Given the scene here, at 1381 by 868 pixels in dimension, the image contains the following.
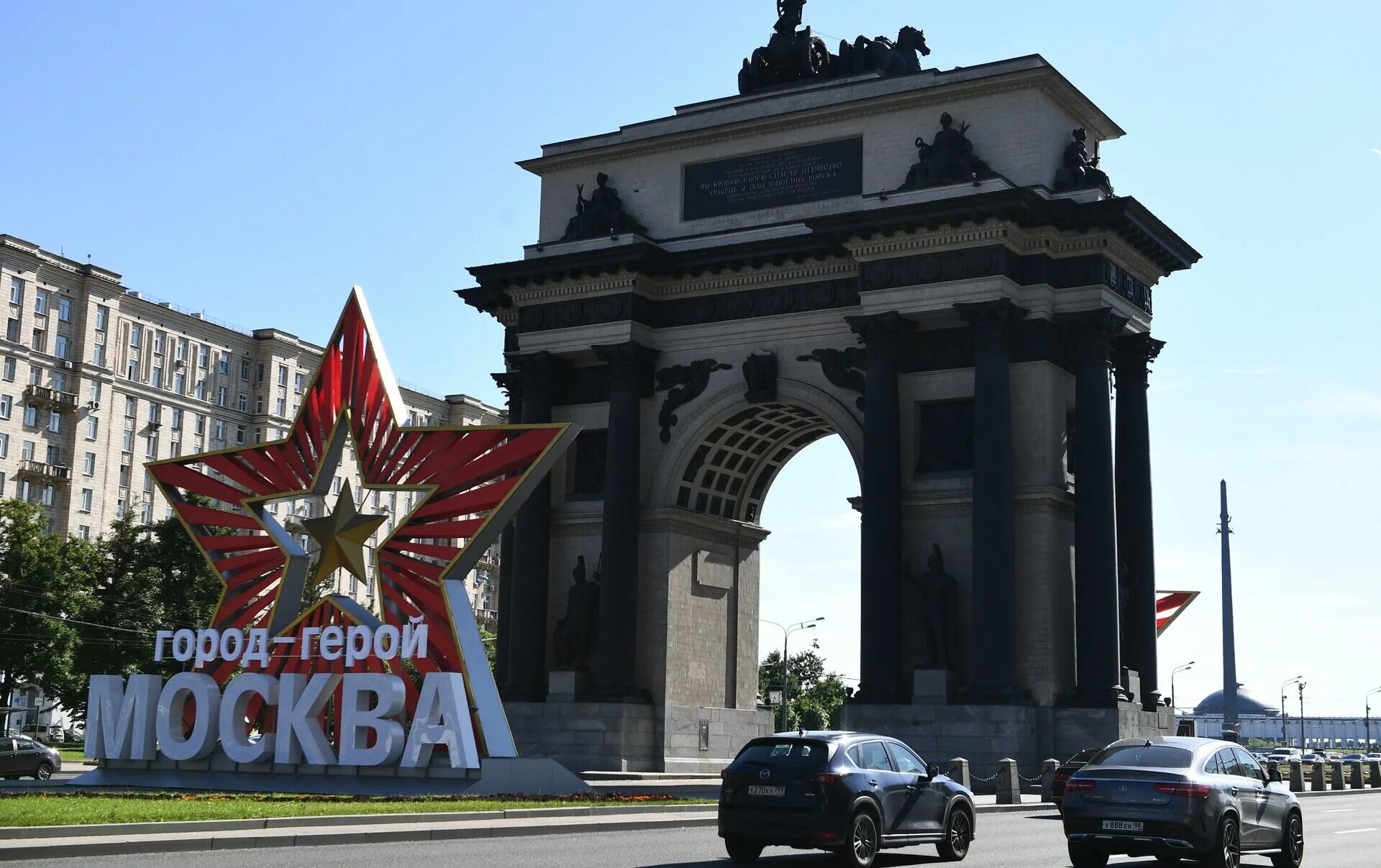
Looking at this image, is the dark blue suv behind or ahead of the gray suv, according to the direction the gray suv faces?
behind

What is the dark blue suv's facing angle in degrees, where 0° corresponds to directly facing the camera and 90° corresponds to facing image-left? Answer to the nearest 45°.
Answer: approximately 225°

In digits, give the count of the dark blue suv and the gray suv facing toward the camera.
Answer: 0

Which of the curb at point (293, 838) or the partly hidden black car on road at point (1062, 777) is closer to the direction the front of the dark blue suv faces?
the partly hidden black car on road

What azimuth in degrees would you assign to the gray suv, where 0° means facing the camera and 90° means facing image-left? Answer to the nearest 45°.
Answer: approximately 225°

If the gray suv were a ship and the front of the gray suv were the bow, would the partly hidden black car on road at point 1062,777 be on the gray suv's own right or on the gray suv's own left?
on the gray suv's own left

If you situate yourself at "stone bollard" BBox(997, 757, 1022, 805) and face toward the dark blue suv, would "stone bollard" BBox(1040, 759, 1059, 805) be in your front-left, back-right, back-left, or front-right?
back-left

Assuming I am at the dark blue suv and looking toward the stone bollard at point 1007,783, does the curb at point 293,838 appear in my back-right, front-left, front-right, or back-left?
back-left

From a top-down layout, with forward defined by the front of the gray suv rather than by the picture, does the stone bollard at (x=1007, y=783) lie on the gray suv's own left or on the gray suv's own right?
on the gray suv's own left

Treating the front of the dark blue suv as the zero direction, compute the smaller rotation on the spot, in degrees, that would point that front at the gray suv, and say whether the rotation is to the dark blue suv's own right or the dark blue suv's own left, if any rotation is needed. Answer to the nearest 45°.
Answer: approximately 45° to the dark blue suv's own right

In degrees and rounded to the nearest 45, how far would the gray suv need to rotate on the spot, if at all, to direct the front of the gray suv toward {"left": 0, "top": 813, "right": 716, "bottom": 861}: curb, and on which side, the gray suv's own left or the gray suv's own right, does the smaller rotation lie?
approximately 135° to the gray suv's own left
